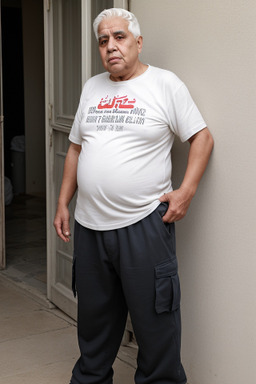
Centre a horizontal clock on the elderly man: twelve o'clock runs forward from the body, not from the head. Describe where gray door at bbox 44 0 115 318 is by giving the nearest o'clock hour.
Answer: The gray door is roughly at 4 o'clock from the elderly man.

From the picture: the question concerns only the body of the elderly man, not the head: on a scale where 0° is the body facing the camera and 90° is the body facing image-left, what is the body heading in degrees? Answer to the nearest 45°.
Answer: approximately 45°
